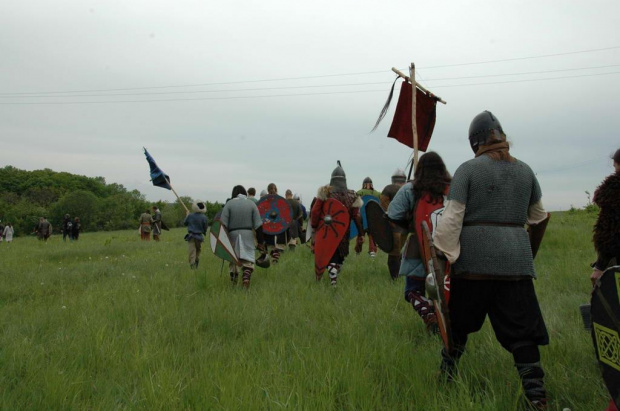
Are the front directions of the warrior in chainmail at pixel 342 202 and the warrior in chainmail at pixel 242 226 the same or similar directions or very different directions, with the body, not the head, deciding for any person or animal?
same or similar directions

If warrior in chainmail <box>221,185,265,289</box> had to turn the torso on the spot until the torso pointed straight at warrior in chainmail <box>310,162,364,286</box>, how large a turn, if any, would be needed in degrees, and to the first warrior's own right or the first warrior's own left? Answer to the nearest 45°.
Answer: approximately 135° to the first warrior's own right

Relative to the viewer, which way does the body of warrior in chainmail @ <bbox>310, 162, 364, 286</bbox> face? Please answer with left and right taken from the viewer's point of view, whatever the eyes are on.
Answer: facing away from the viewer

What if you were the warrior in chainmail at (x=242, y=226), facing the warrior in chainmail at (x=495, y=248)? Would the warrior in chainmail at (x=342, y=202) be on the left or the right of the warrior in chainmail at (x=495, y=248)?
left

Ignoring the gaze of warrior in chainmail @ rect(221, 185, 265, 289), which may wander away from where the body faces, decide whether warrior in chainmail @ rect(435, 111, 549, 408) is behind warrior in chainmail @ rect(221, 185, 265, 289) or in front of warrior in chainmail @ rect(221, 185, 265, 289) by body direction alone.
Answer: behind

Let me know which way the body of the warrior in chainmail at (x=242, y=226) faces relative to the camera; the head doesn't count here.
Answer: away from the camera

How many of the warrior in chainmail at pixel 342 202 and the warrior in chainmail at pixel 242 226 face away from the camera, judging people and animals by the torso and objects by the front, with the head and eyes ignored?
2

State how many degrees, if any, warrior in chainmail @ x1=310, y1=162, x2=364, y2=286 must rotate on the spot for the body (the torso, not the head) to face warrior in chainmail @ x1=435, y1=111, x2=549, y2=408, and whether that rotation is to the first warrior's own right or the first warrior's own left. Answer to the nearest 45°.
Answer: approximately 180°

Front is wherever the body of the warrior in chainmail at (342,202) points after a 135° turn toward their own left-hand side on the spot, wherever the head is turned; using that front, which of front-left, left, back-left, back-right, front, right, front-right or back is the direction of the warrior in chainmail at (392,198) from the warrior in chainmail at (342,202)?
back

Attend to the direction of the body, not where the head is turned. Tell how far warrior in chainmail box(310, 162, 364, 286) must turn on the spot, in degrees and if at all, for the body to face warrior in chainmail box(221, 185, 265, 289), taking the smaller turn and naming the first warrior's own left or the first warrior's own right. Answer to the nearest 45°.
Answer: approximately 90° to the first warrior's own left
